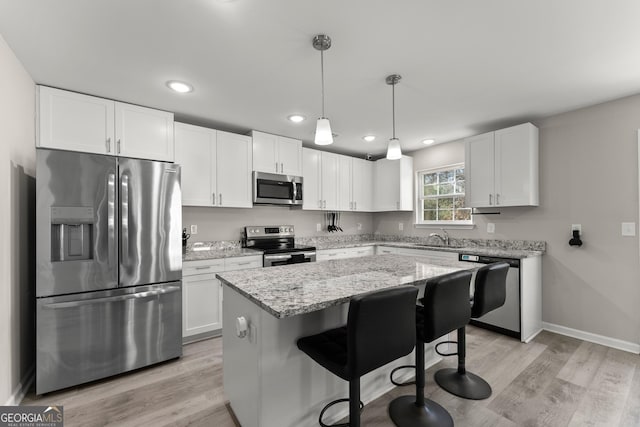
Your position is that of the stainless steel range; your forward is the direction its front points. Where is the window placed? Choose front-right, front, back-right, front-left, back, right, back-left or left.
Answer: front-left

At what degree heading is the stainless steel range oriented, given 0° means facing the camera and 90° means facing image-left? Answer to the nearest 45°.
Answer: approximately 315°

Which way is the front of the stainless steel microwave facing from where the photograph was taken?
facing the viewer and to the right of the viewer

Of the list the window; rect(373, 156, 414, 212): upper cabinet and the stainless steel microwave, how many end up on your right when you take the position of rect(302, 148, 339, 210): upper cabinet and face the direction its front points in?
1

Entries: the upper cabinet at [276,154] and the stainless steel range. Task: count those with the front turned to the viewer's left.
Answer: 0

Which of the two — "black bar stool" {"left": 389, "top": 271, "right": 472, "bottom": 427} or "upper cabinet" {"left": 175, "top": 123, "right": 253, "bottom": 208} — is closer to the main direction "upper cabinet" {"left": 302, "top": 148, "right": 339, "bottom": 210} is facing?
the black bar stool

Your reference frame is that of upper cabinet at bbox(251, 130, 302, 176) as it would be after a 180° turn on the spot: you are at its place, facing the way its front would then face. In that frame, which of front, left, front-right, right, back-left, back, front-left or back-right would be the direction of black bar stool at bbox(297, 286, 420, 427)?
back-left

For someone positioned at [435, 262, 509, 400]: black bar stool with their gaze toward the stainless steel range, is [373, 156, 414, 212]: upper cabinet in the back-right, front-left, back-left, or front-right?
front-right

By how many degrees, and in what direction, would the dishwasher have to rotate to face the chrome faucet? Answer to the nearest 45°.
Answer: approximately 90° to its right

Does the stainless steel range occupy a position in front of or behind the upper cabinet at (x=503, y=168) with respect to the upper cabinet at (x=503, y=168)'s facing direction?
in front

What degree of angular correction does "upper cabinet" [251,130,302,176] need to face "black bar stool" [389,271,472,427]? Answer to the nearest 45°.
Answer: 0° — it already faces it

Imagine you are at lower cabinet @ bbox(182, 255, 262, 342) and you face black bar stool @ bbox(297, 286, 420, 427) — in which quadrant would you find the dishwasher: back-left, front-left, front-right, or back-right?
front-left

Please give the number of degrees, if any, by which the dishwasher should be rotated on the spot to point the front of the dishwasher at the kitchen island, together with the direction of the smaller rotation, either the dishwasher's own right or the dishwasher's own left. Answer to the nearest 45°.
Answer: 0° — it already faces it

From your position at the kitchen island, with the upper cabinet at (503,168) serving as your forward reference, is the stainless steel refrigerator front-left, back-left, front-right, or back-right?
back-left

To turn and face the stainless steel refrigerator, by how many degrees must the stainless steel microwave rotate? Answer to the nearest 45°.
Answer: approximately 90° to its right

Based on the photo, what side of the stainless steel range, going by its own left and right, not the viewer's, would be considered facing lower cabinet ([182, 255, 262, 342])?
right

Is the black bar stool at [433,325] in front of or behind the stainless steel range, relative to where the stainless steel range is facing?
in front

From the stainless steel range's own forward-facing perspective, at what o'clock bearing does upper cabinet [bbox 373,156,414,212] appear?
The upper cabinet is roughly at 10 o'clock from the stainless steel range.
